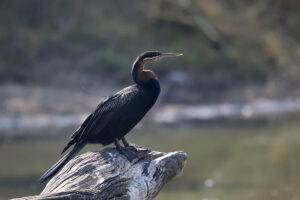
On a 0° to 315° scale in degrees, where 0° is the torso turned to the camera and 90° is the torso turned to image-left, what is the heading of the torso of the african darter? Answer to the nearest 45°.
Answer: approximately 270°
